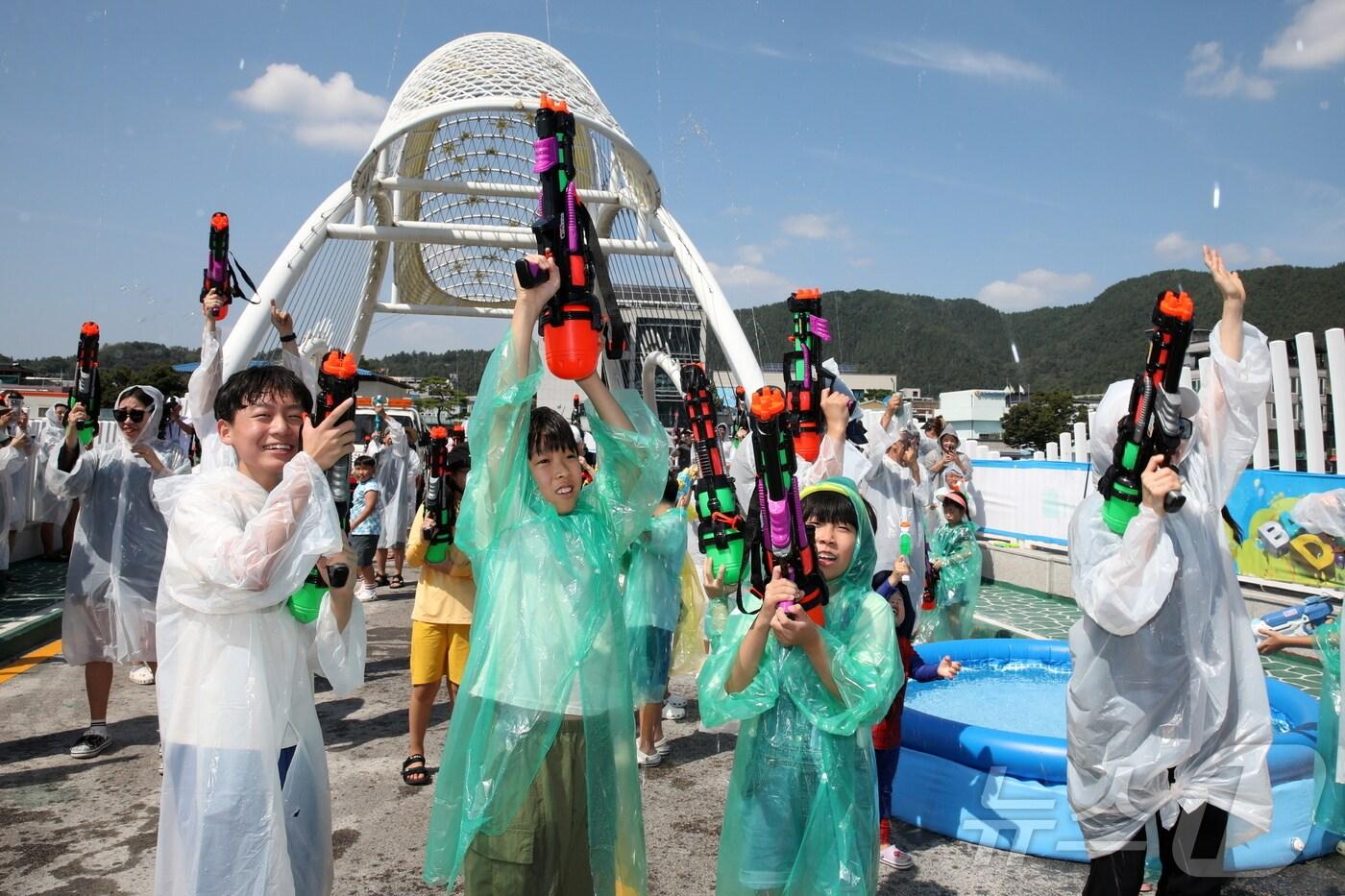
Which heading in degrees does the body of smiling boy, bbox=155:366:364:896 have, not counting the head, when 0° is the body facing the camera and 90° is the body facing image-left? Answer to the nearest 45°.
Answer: approximately 315°

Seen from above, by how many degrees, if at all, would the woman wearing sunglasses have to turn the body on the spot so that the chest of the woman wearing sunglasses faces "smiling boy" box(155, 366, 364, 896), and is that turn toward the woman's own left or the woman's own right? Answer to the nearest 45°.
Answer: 0° — they already face them

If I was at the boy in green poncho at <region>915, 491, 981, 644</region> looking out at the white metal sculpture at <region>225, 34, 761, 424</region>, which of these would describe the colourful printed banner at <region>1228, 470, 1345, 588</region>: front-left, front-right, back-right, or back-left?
back-right

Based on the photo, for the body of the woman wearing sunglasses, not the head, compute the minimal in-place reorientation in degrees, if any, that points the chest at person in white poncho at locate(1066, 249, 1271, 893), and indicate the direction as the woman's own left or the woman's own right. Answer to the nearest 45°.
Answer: approximately 45° to the woman's own left

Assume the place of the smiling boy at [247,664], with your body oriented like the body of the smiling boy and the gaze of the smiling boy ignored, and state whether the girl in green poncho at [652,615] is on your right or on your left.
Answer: on your left

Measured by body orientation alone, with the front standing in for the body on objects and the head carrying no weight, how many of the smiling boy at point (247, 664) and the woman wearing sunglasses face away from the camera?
0

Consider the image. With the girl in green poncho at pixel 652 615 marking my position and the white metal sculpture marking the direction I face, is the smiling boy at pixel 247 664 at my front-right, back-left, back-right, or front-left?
back-left

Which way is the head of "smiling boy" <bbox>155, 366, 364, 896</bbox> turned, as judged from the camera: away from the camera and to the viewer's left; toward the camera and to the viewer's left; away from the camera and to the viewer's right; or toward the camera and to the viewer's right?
toward the camera and to the viewer's right

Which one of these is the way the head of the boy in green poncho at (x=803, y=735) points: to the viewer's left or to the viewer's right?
to the viewer's left

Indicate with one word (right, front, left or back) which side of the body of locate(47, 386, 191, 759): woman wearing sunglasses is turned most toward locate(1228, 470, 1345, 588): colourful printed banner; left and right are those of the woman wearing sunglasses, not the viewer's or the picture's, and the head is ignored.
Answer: left

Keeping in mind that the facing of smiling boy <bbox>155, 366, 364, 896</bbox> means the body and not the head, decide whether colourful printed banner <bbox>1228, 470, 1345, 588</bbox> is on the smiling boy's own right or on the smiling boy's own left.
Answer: on the smiling boy's own left

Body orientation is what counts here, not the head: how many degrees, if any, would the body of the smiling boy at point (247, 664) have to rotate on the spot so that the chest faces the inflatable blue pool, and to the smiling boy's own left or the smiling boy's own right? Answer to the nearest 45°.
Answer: approximately 45° to the smiling boy's own left
